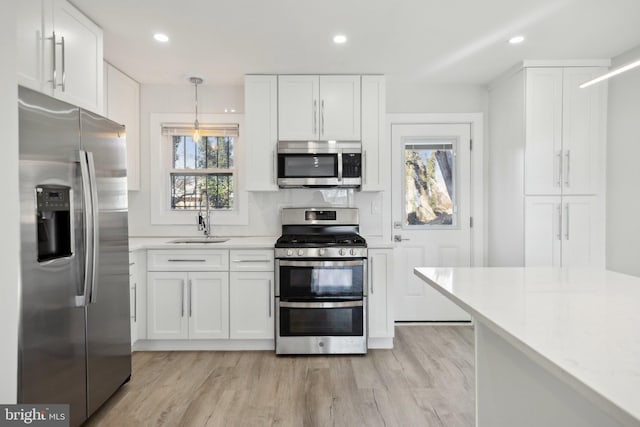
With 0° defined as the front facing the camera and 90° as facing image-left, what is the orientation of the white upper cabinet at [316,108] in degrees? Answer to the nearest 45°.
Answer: approximately 0°

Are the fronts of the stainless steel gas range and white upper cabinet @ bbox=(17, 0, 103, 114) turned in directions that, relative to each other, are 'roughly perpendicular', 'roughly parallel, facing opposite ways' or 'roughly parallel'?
roughly perpendicular

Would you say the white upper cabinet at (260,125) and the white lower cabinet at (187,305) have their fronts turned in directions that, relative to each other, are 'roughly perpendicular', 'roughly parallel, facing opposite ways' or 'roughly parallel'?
roughly parallel

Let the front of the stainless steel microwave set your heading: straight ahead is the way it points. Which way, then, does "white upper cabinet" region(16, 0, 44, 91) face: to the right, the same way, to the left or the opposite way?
to the left

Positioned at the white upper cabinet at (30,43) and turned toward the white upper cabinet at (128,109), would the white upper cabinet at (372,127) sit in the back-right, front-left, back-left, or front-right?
front-right

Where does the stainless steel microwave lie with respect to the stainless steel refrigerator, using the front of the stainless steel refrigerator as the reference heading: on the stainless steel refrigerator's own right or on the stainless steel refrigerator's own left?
on the stainless steel refrigerator's own left

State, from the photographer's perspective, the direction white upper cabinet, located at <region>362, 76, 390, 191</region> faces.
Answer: facing the viewer

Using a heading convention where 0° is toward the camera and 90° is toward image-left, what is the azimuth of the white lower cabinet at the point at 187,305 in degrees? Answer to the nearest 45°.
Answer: approximately 0°

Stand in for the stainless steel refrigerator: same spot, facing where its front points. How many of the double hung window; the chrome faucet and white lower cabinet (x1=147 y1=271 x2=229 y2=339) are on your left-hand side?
3

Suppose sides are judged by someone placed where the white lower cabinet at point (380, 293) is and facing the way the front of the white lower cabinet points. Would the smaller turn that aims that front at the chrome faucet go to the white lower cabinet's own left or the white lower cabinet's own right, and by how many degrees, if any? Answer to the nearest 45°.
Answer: approximately 90° to the white lower cabinet's own right

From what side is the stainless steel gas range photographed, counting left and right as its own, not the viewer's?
front

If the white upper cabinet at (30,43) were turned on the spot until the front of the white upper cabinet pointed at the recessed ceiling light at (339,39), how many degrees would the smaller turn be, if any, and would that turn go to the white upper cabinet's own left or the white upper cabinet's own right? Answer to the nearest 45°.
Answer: approximately 45° to the white upper cabinet's own left

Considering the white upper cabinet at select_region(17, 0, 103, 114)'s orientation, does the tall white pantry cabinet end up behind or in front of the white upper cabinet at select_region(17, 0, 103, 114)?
in front

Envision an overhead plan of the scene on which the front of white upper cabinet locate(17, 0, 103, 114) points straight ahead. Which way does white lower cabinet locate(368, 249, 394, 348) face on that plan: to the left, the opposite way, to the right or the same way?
to the right

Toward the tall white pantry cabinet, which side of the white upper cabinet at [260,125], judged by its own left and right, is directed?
left

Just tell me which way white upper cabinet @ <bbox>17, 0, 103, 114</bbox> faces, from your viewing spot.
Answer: facing the viewer and to the right of the viewer
